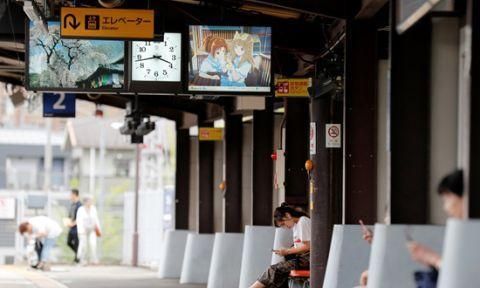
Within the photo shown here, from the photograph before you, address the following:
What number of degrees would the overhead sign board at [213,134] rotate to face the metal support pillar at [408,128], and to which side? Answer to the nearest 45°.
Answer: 0° — it already faces it

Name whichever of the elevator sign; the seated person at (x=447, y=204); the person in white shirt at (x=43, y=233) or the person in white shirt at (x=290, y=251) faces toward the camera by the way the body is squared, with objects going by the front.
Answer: the elevator sign

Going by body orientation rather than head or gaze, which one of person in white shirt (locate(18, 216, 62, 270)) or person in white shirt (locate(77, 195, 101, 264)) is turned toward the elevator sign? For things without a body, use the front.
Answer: person in white shirt (locate(77, 195, 101, 264))

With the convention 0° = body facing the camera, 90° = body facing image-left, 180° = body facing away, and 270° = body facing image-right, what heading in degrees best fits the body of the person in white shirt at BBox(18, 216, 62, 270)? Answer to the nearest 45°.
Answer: approximately 90°

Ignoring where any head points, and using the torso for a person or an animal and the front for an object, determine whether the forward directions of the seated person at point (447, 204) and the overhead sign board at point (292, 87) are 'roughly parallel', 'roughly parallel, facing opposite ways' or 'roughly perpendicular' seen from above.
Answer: roughly perpendicular

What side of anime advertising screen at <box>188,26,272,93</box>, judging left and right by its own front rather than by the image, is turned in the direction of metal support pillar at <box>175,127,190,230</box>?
back

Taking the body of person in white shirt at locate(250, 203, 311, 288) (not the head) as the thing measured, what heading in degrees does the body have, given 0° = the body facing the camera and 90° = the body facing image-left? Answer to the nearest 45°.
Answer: approximately 90°

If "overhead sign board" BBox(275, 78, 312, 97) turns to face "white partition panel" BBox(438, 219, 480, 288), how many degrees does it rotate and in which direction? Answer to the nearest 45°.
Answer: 0° — it already faces it

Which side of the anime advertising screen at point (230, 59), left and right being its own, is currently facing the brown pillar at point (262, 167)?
back

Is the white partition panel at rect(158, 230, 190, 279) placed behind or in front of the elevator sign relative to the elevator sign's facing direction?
behind

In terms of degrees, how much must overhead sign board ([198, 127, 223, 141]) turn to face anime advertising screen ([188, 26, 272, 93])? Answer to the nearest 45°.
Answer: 0° — it already faces it

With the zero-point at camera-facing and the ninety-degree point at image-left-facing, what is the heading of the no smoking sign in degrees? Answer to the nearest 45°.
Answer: approximately 0°

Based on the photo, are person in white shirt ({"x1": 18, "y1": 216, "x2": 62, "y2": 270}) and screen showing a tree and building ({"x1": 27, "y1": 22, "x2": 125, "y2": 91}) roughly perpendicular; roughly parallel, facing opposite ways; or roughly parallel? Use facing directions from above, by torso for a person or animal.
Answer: roughly perpendicular
